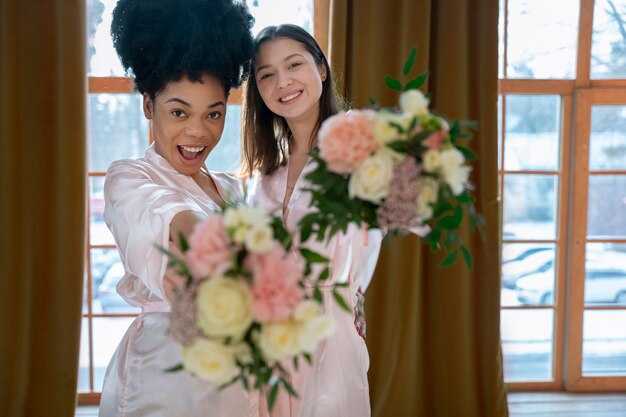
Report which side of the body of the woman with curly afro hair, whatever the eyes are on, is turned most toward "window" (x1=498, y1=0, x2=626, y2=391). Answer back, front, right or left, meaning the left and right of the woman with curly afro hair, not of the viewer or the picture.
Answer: left

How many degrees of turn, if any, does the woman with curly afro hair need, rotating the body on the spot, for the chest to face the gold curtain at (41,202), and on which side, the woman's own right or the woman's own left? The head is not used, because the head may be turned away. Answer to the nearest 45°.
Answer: approximately 135° to the woman's own left

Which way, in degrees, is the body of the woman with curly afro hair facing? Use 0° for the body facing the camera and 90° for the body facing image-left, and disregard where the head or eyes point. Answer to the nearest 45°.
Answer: approximately 315°

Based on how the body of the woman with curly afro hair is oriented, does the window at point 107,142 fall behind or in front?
behind

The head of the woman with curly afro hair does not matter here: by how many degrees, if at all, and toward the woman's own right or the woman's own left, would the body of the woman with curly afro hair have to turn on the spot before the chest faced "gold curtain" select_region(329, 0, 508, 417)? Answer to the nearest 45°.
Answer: approximately 90° to the woman's own left
